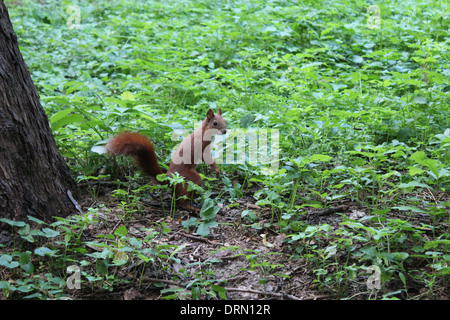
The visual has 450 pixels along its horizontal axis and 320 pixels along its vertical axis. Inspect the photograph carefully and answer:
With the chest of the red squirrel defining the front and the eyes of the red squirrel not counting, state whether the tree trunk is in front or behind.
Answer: behind

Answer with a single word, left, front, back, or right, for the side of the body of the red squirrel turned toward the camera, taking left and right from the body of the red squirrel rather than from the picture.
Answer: right
